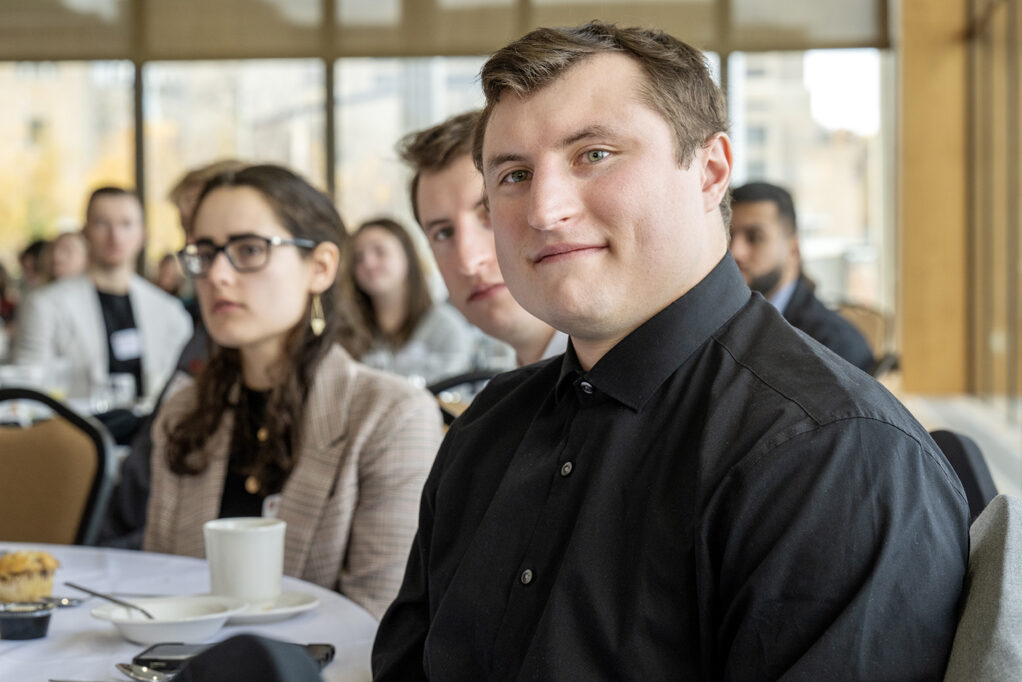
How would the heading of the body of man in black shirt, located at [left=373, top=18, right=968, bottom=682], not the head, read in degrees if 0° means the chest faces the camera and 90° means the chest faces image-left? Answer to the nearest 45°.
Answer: approximately 45°

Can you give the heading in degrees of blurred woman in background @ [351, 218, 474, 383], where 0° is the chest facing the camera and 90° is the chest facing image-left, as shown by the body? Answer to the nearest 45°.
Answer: approximately 45°

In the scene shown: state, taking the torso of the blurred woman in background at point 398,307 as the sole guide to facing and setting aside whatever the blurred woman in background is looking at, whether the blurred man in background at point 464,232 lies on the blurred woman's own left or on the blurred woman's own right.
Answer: on the blurred woman's own left

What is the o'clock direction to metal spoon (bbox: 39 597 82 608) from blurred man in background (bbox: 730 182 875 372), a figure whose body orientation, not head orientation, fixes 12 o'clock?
The metal spoon is roughly at 11 o'clock from the blurred man in background.

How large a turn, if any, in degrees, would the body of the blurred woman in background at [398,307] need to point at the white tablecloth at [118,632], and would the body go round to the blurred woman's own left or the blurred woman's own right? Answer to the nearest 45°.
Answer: approximately 45° to the blurred woman's own left
